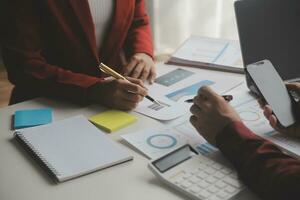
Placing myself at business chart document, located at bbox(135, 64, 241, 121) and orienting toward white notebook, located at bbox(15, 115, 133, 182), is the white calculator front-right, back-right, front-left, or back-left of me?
front-left

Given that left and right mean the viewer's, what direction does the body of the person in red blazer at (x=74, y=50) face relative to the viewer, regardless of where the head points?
facing the viewer and to the right of the viewer

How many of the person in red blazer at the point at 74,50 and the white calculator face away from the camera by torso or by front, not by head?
0

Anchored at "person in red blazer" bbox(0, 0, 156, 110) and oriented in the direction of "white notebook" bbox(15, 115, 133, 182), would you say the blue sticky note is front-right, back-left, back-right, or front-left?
front-right

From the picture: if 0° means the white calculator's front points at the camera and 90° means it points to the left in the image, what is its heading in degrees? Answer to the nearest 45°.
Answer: approximately 315°

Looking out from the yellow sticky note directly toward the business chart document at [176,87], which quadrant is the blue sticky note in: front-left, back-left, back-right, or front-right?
back-left

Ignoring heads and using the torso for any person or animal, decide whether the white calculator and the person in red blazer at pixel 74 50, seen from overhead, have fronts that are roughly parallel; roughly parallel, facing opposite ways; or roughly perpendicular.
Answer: roughly parallel

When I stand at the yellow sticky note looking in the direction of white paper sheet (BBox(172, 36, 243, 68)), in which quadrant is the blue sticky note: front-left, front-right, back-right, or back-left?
back-left

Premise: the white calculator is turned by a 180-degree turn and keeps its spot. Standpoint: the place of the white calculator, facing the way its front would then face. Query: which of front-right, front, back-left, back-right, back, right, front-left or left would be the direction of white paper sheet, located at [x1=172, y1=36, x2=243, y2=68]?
front-right

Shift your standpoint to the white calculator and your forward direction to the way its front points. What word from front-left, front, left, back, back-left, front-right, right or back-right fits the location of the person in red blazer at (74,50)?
back

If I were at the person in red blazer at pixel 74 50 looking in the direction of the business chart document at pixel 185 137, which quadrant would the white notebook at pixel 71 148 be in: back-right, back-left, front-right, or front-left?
front-right
